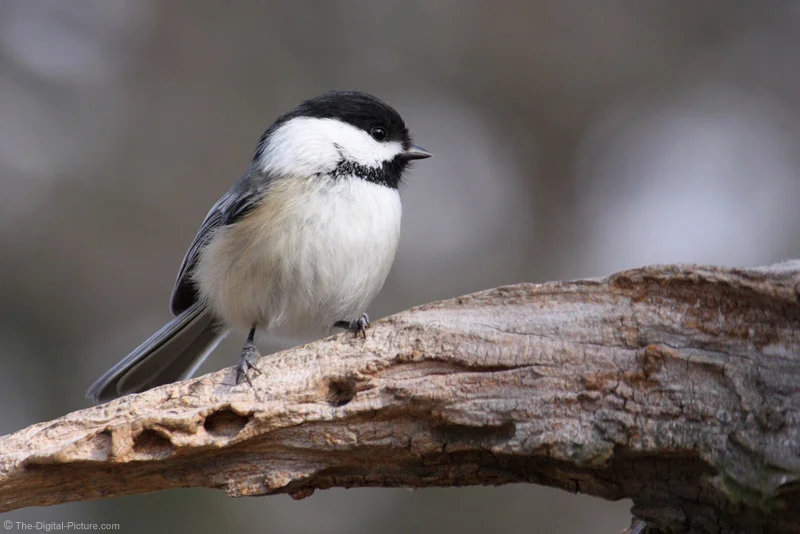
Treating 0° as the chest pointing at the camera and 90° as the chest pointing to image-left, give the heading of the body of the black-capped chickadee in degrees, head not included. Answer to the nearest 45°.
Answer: approximately 315°
